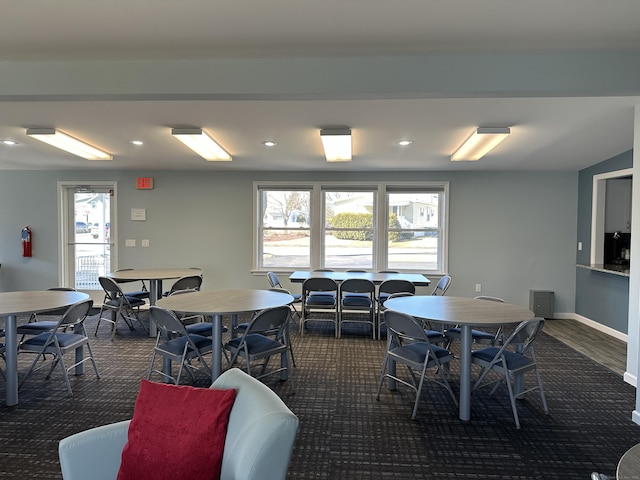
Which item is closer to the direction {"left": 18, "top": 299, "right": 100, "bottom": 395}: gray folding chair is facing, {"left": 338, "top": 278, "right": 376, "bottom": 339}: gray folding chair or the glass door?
the glass door

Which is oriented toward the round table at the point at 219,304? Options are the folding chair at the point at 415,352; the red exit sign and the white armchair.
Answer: the red exit sign

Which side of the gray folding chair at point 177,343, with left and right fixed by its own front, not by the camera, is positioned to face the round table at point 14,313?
left

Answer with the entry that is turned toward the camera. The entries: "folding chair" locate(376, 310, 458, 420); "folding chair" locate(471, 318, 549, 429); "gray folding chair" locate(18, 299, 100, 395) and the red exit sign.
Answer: the red exit sign

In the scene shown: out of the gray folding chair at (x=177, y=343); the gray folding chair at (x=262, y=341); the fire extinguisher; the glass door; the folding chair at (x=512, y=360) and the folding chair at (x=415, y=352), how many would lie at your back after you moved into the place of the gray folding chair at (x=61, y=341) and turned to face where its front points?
4

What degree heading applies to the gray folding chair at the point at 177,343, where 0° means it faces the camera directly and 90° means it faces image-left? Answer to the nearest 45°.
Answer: approximately 225°

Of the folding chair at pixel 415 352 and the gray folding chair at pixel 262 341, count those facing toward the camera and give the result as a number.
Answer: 0

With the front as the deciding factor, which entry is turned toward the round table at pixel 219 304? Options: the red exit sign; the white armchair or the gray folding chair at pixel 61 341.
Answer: the red exit sign

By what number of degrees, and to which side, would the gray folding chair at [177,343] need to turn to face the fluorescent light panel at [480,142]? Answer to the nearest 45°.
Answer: approximately 45° to its right

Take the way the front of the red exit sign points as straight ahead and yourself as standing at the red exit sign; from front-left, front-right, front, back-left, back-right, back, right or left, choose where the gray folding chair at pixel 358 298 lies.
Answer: front-left

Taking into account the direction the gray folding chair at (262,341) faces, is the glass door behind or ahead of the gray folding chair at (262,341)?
ahead

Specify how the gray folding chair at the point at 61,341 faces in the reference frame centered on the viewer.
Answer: facing away from the viewer and to the left of the viewer

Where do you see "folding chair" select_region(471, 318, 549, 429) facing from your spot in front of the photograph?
facing away from the viewer and to the left of the viewer

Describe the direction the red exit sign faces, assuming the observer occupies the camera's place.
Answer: facing the viewer

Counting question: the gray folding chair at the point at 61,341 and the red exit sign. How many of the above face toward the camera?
1

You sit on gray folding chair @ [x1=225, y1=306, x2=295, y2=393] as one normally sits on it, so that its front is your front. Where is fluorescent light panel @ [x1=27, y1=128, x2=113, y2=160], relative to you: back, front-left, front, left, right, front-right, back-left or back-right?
front

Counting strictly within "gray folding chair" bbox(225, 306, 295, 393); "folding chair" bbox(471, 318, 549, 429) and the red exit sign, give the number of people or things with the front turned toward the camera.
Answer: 1

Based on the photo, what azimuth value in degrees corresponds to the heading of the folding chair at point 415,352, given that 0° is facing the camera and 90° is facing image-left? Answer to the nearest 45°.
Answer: approximately 225°

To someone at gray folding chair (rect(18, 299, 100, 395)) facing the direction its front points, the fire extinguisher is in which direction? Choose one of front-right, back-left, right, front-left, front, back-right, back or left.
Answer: front-right
